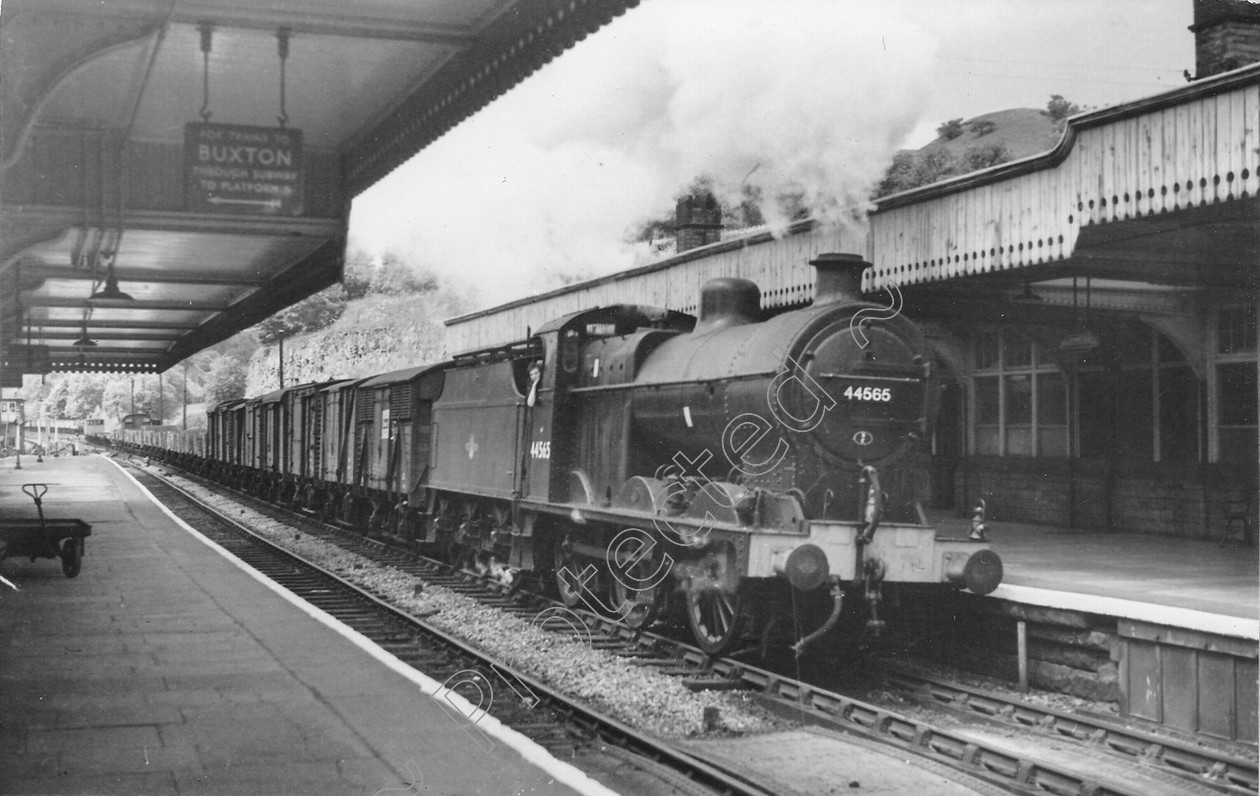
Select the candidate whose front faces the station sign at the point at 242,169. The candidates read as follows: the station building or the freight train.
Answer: the station building

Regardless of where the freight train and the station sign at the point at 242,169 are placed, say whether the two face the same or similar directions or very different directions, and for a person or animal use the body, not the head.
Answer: same or similar directions

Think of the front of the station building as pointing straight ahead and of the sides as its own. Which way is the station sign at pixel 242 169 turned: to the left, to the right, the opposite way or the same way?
to the left

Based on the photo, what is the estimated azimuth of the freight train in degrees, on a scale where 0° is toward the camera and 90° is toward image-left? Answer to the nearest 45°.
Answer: approximately 315°

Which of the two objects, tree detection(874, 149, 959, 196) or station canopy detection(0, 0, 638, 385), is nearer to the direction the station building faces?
the station canopy

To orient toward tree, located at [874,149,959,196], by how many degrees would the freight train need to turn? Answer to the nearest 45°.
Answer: approximately 90° to its left

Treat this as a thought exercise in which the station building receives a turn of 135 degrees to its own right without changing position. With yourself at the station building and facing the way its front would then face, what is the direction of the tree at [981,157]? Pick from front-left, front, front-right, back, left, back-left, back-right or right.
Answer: front

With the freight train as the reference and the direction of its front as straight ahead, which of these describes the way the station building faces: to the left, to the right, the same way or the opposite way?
to the right

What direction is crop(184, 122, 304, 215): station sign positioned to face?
toward the camera

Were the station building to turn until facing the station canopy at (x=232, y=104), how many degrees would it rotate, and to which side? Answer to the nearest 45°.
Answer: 0° — it already faces it

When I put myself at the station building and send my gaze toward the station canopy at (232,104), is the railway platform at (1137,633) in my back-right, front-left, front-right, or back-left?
front-left

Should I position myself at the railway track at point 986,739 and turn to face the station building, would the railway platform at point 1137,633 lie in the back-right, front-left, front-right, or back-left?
front-right

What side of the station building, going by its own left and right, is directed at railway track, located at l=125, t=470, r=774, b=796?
front

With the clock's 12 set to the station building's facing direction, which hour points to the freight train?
The freight train is roughly at 12 o'clock from the station building.

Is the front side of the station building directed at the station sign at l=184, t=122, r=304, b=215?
yes

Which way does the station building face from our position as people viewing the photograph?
facing the viewer and to the left of the viewer
